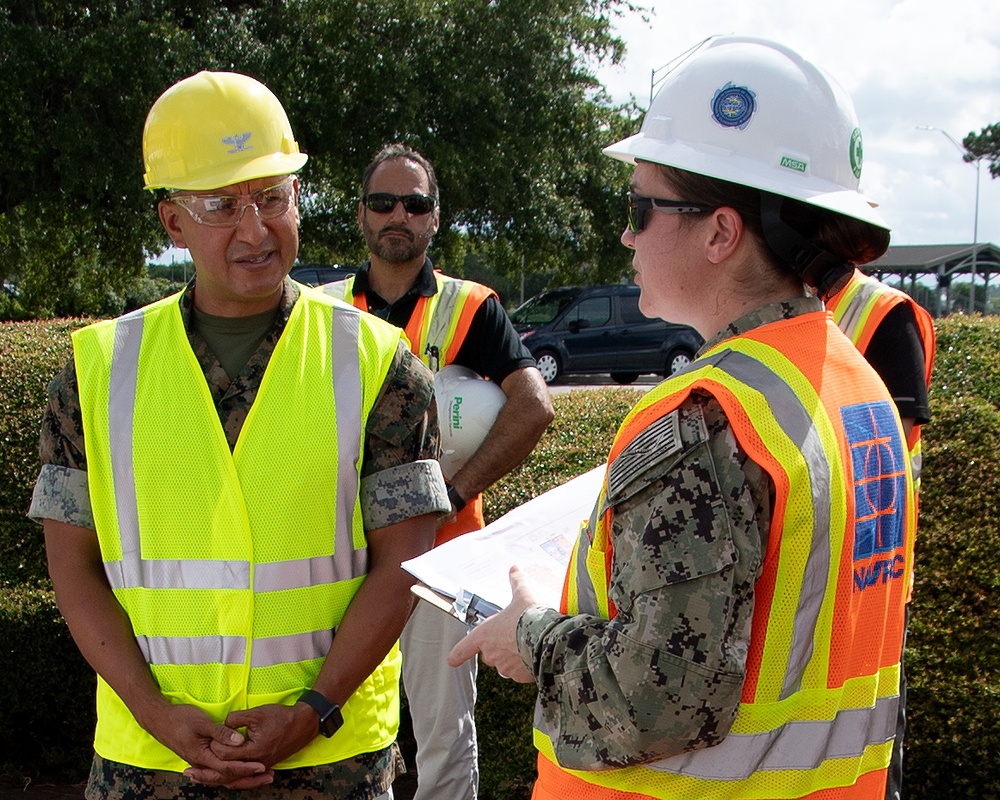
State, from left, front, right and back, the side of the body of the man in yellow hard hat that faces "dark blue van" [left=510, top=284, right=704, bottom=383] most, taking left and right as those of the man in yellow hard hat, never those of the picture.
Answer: back

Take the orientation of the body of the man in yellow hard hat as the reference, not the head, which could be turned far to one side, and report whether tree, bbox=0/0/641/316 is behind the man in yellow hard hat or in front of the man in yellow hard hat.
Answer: behind

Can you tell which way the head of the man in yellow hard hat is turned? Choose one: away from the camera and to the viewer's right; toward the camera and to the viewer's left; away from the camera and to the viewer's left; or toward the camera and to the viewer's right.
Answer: toward the camera and to the viewer's right

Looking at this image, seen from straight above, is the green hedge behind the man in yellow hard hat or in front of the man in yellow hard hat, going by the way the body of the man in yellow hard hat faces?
behind

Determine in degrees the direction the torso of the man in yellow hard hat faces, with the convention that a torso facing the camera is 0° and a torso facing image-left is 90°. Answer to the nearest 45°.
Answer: approximately 0°

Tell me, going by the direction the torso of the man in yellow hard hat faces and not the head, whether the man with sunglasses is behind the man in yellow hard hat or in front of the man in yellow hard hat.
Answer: behind

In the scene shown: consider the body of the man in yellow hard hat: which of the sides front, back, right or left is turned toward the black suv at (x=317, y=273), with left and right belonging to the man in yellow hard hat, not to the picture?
back

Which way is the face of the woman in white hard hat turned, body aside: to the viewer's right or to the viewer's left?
to the viewer's left
